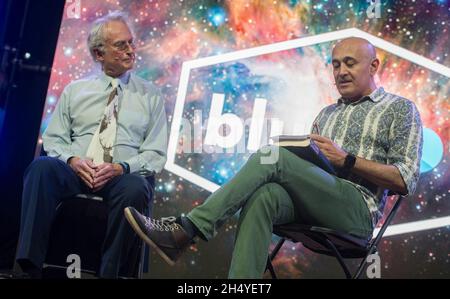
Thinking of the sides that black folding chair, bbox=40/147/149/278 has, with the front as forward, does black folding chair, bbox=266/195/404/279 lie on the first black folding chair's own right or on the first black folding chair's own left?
on the first black folding chair's own left

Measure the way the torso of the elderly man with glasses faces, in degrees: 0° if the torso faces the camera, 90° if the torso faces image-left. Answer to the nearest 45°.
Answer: approximately 0°

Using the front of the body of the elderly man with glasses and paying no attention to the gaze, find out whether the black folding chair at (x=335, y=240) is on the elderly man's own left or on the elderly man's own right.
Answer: on the elderly man's own left

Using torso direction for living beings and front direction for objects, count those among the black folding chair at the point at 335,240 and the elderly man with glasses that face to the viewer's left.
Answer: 1

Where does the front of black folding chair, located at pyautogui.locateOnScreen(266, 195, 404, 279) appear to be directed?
to the viewer's left

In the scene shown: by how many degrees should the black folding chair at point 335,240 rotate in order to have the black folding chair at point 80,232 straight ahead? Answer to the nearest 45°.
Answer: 0° — it already faces it
